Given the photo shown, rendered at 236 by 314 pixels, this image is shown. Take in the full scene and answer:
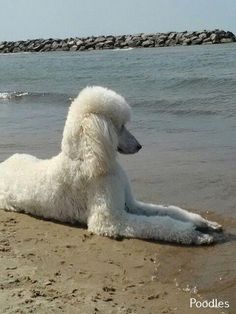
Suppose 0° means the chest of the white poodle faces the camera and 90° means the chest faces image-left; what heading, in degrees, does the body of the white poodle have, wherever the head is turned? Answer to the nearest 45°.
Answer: approximately 270°
